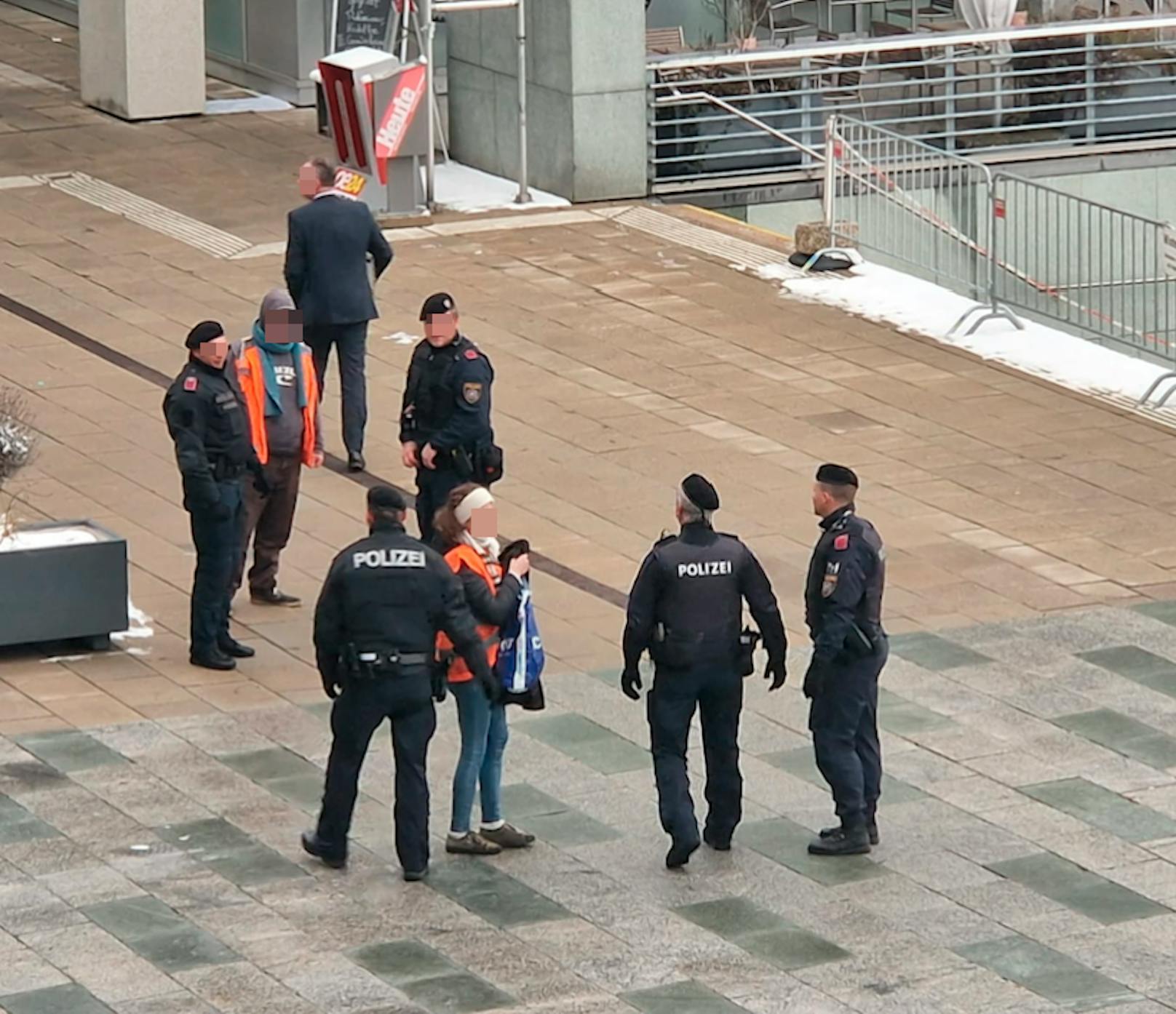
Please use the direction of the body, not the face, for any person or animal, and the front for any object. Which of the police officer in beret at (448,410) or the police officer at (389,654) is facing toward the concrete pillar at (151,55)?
the police officer

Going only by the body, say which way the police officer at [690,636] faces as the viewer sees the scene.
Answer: away from the camera

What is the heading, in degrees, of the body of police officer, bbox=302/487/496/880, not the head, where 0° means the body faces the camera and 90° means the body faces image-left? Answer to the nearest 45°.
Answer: approximately 180°
